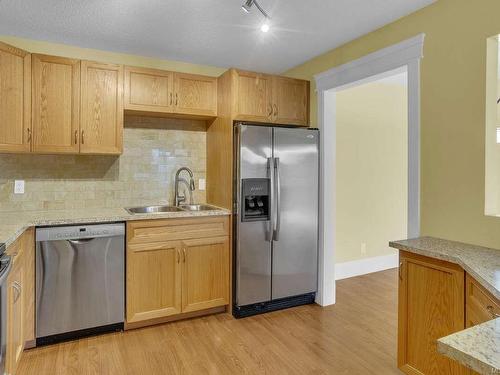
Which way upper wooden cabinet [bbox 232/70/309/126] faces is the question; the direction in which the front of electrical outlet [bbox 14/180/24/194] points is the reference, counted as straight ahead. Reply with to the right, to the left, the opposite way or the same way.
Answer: the same way

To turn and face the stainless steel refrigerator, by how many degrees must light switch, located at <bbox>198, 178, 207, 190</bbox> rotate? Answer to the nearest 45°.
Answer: approximately 45° to its left

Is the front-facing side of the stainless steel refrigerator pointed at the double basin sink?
no

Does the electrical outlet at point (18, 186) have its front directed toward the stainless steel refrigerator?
no

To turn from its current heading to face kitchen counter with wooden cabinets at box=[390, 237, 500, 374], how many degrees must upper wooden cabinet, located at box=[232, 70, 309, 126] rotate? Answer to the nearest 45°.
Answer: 0° — it already faces it

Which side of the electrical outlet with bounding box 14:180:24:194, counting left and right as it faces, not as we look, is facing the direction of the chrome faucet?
left

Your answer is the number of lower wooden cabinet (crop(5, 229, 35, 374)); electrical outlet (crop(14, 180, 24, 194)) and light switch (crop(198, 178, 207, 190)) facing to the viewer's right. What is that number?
1

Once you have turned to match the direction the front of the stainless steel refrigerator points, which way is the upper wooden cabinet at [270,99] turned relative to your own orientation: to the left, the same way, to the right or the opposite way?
the same way

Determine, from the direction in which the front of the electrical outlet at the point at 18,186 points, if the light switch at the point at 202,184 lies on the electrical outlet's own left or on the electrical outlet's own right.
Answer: on the electrical outlet's own left

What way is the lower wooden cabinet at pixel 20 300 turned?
to the viewer's right

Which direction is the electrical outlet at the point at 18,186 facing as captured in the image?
toward the camera

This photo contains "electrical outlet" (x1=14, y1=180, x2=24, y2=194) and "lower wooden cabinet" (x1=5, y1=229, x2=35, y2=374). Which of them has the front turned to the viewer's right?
the lower wooden cabinet

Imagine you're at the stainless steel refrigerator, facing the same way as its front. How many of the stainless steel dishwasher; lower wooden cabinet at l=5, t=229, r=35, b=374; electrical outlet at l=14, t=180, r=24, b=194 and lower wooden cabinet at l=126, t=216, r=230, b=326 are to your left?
0

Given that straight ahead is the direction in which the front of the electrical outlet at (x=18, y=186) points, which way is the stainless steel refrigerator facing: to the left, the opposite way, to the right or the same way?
the same way

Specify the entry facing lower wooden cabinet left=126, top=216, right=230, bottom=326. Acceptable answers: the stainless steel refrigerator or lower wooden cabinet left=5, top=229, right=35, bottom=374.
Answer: lower wooden cabinet left=5, top=229, right=35, bottom=374

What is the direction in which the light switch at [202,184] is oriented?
toward the camera

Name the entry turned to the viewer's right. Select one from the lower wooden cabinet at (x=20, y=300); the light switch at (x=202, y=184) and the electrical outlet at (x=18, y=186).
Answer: the lower wooden cabinet
